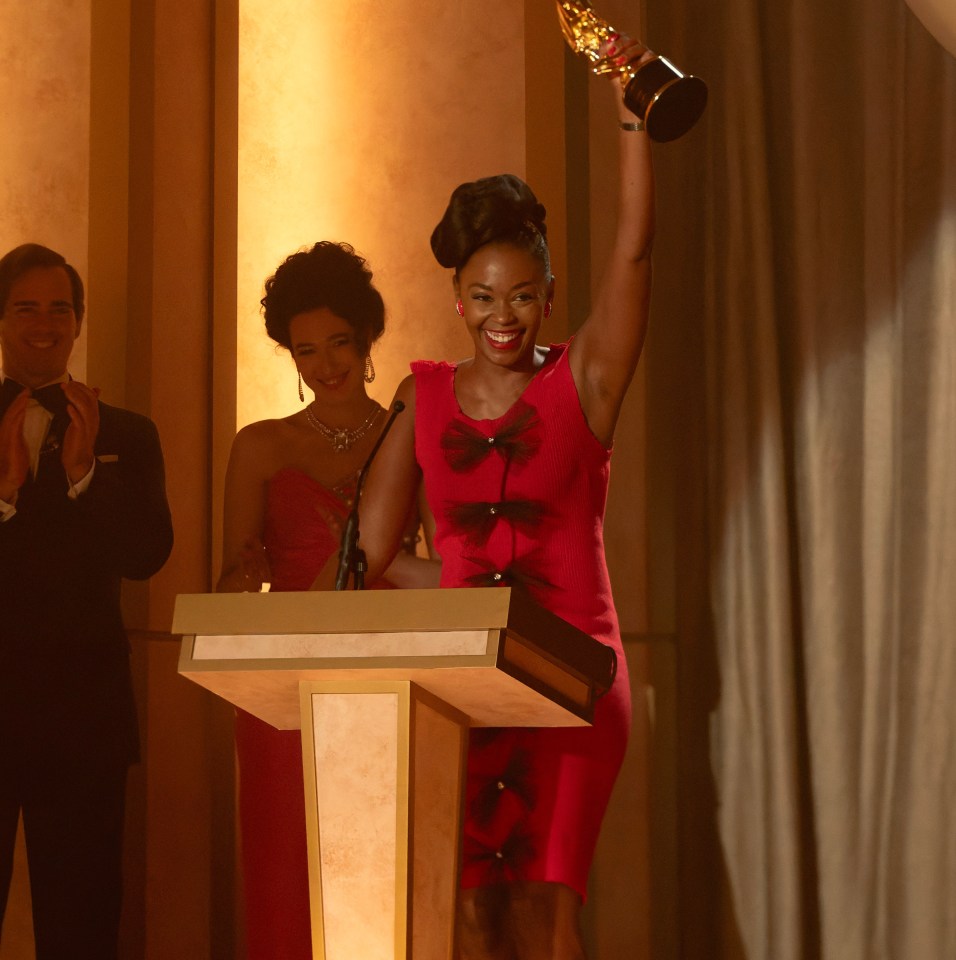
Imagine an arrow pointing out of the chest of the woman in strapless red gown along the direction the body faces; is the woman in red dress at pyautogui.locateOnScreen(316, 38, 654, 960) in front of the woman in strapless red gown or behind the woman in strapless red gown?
in front

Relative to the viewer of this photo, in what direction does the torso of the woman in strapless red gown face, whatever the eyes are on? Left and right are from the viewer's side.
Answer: facing the viewer and to the right of the viewer

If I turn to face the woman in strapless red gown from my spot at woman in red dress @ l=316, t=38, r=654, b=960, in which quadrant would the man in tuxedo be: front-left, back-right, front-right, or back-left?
front-left

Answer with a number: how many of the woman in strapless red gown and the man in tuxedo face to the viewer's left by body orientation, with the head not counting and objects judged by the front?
0

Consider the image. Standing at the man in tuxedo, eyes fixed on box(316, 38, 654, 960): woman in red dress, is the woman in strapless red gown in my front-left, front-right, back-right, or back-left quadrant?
front-left

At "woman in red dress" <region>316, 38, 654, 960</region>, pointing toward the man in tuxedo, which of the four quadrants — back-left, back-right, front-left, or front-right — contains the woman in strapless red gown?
front-right

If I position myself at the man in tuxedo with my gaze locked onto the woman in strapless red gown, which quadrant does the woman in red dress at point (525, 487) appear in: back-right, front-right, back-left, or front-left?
front-right

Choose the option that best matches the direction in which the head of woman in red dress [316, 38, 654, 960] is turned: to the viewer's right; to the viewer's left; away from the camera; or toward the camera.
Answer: toward the camera

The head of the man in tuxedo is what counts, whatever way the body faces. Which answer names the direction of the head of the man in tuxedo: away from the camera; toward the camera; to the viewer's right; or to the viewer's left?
toward the camera

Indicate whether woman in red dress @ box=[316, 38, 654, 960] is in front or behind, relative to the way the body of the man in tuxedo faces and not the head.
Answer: in front

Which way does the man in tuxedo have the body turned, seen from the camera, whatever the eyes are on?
toward the camera
